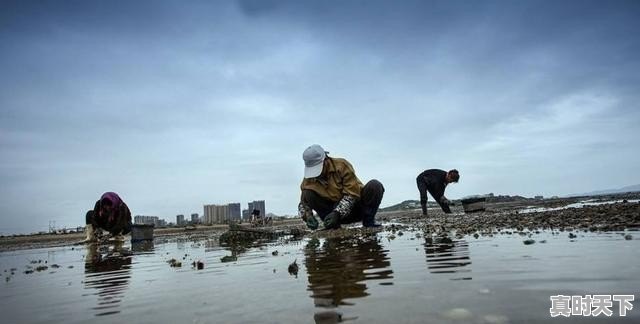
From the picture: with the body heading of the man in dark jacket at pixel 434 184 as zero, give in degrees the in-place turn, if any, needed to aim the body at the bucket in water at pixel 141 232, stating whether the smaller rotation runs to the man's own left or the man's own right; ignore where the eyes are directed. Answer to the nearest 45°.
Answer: approximately 135° to the man's own right

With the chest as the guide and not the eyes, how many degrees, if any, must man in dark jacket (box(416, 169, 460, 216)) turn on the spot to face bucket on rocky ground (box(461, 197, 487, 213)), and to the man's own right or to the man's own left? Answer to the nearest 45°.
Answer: approximately 45° to the man's own right

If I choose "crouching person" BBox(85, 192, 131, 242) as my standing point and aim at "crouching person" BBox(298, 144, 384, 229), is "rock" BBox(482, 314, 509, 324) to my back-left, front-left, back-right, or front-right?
front-right

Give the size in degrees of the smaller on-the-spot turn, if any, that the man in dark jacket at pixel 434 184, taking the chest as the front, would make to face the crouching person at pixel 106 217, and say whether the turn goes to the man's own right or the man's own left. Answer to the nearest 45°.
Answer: approximately 135° to the man's own right

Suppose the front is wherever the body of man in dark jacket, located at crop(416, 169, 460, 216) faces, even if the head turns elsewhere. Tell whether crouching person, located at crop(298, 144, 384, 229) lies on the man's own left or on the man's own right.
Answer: on the man's own right

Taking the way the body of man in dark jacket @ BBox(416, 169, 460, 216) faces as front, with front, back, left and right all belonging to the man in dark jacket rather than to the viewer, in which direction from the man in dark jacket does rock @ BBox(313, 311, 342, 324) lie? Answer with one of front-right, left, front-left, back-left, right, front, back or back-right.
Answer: right

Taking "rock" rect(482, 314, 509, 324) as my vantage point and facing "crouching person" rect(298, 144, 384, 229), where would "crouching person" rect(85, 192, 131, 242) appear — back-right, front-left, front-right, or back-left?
front-left

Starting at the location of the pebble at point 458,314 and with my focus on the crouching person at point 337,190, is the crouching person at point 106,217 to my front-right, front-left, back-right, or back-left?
front-left

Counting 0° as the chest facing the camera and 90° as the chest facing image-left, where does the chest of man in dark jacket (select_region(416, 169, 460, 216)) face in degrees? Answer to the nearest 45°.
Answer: approximately 270°

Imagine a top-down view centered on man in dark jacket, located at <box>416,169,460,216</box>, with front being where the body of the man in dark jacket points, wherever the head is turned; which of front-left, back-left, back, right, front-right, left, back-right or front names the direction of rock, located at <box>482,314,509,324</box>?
right

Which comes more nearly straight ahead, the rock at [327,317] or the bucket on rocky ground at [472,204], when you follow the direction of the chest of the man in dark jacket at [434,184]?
the bucket on rocky ground

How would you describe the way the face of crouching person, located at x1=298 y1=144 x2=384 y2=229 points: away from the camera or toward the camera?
toward the camera
